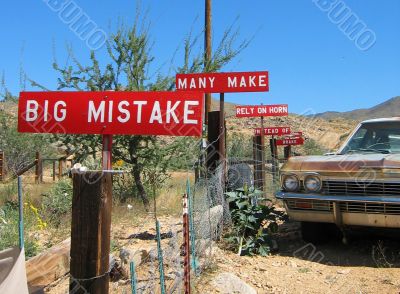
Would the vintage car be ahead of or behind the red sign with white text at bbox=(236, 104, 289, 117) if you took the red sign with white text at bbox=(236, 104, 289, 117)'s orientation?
ahead

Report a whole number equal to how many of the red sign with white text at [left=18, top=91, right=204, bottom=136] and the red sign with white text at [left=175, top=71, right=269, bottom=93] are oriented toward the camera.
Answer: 2

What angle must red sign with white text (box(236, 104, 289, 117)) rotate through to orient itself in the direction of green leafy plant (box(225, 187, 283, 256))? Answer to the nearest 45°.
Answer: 0° — it already faces it

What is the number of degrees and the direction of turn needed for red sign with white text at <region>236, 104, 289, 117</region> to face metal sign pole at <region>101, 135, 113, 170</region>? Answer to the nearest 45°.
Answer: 0° — it already faces it

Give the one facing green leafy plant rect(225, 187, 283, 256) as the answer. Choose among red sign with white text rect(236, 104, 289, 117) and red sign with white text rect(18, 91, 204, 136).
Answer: red sign with white text rect(236, 104, 289, 117)

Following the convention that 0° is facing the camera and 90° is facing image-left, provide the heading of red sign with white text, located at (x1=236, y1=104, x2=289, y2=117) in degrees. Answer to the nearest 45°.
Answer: approximately 0°

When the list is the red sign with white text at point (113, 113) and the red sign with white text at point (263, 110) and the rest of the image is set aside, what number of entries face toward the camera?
2
